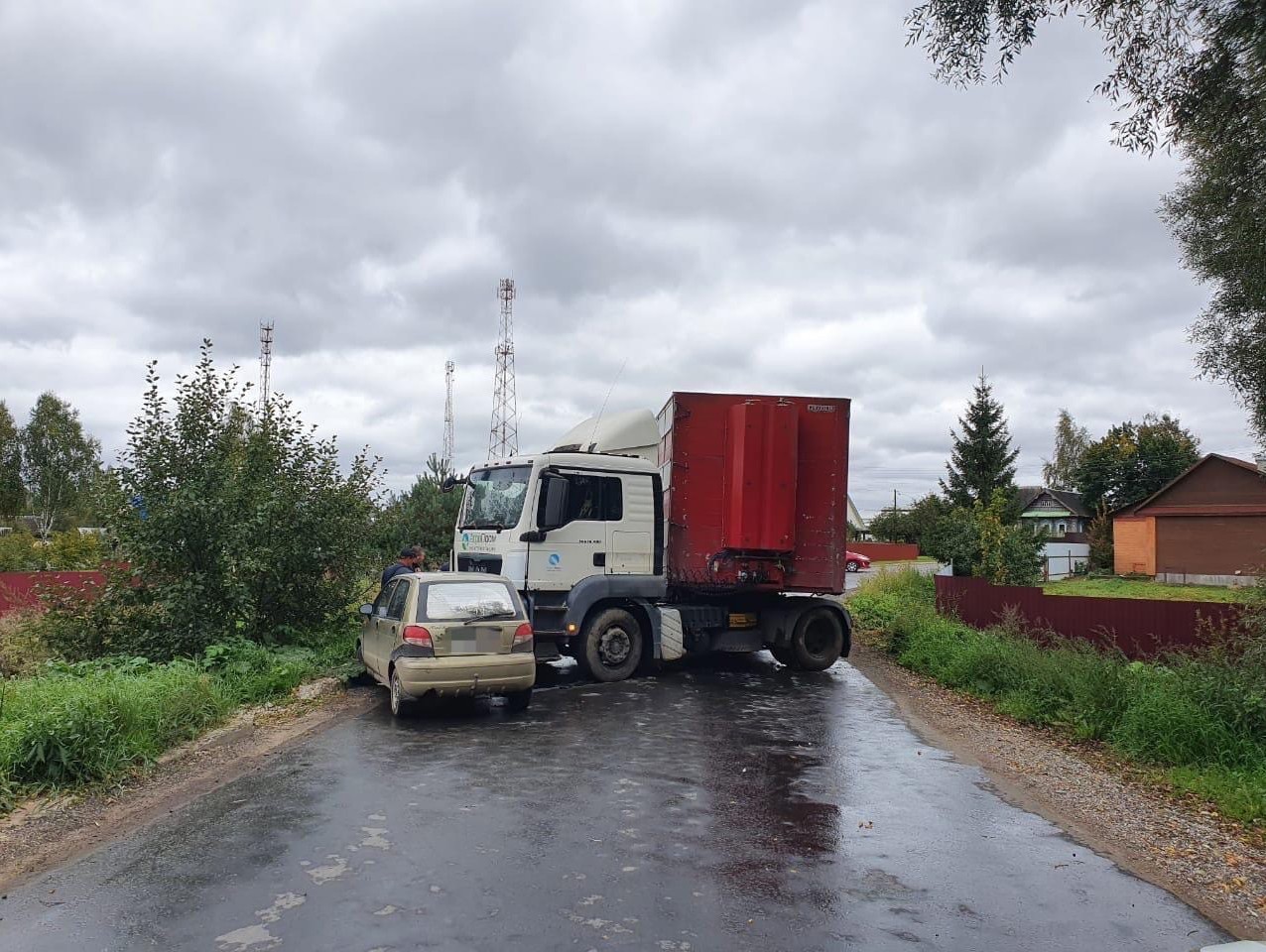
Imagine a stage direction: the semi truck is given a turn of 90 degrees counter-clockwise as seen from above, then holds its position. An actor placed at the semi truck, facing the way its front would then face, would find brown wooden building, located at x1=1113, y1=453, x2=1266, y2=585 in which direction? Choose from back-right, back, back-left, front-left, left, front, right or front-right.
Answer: left

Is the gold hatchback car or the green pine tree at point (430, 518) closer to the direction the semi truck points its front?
the gold hatchback car

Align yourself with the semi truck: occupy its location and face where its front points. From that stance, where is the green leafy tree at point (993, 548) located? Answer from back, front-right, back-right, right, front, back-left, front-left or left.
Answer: back

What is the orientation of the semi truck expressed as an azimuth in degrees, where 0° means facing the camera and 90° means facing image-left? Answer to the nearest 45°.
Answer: approximately 45°

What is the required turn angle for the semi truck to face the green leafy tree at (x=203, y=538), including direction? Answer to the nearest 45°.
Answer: approximately 45° to its right

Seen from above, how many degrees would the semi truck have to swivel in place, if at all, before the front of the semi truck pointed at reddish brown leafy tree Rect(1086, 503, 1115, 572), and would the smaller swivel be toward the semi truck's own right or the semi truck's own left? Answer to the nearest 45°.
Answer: approximately 180°

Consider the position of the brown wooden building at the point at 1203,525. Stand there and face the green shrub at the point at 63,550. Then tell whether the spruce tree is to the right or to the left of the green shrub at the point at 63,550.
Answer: right

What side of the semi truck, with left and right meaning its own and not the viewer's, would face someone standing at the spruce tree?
back

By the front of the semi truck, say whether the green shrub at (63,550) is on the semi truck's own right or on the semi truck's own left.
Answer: on the semi truck's own right

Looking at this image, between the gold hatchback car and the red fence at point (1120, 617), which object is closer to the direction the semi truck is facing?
the gold hatchback car
